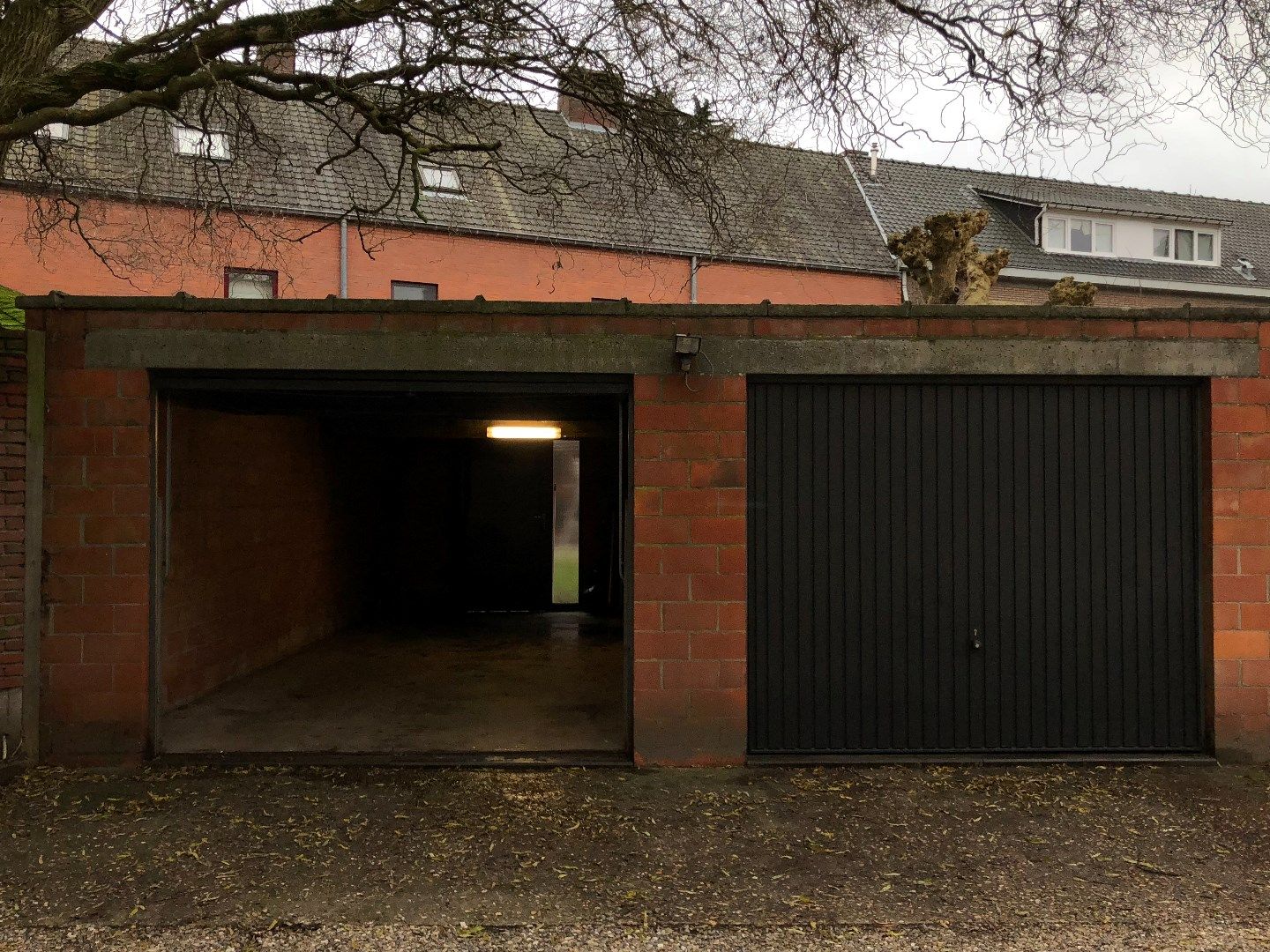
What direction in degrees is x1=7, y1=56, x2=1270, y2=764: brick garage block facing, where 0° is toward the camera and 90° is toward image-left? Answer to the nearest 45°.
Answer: approximately 0°
